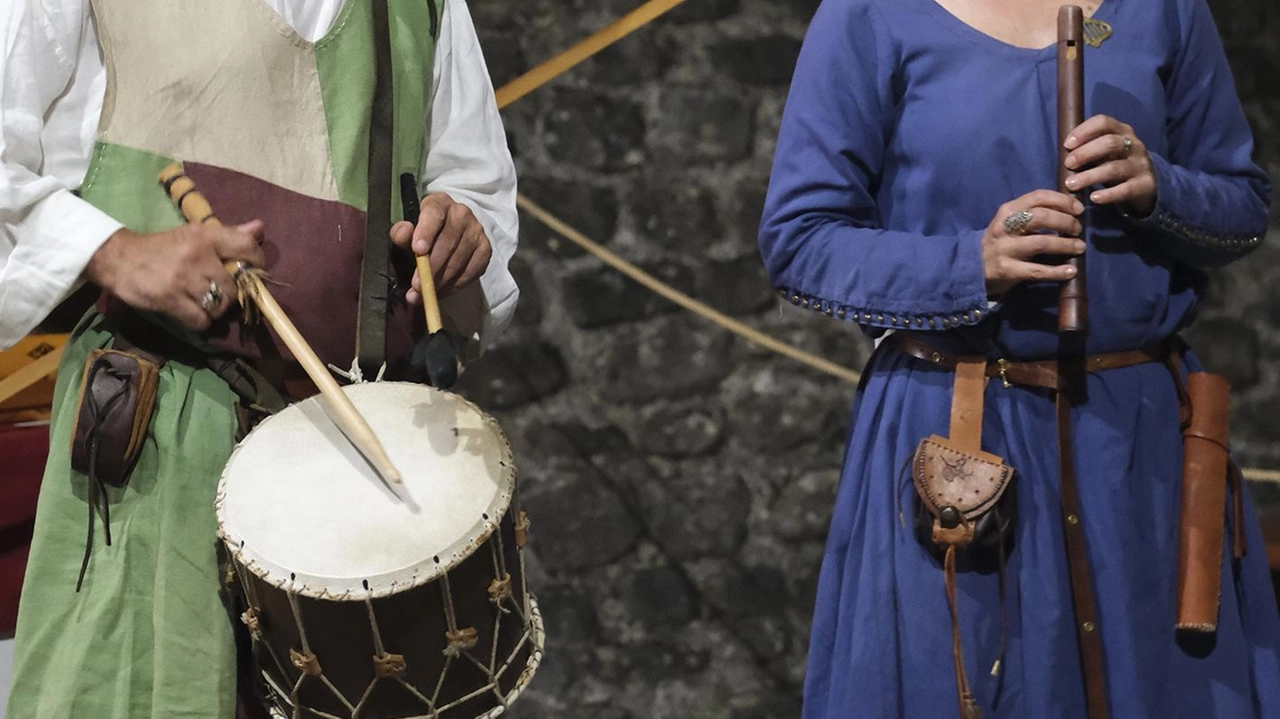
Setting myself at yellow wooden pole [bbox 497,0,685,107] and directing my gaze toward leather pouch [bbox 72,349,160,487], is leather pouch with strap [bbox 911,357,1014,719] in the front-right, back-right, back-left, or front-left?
front-left

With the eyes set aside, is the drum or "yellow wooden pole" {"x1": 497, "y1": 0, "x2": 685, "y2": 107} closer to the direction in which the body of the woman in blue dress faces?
the drum

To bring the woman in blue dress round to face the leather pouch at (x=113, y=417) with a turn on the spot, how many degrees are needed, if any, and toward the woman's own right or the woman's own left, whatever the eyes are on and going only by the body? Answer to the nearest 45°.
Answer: approximately 45° to the woman's own right

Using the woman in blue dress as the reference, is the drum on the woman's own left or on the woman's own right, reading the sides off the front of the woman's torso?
on the woman's own right

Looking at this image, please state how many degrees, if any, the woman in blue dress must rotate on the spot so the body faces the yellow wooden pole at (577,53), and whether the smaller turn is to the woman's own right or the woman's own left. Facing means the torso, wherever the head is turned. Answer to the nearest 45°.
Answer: approximately 135° to the woman's own right

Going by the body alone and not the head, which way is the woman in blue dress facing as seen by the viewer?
toward the camera

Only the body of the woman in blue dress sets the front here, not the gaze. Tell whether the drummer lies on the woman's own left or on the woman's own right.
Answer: on the woman's own right

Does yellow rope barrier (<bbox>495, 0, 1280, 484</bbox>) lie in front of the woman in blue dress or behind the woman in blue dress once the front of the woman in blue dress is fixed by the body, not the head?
behind
